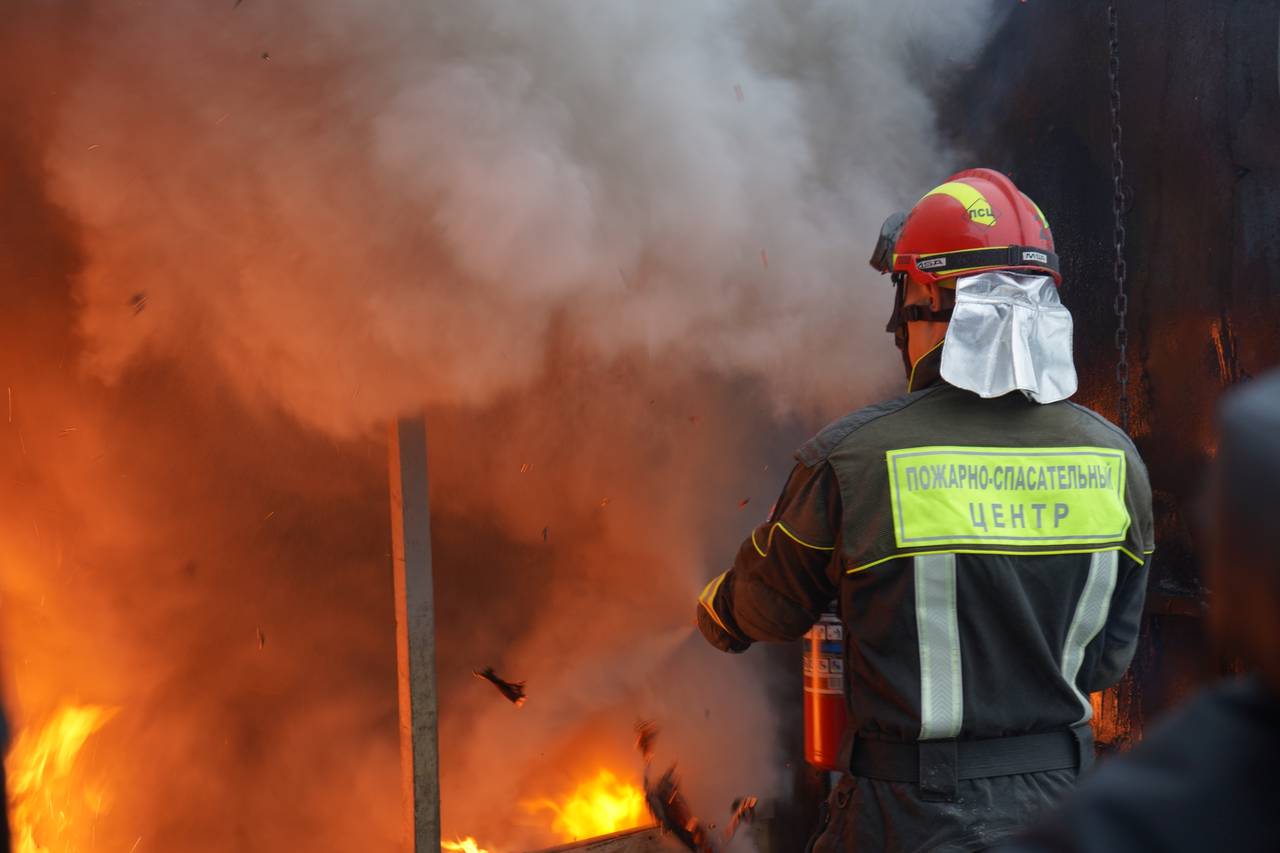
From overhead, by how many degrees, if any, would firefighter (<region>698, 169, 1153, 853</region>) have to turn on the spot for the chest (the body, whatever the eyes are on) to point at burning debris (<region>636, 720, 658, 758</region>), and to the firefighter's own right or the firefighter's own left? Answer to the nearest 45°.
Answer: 0° — they already face it

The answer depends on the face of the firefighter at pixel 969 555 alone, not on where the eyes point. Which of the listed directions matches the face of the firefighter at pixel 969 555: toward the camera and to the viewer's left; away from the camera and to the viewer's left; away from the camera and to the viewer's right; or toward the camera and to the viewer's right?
away from the camera and to the viewer's left

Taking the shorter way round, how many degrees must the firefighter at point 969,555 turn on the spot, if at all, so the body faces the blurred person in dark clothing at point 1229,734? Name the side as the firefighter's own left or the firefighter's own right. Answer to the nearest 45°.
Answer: approximately 135° to the firefighter's own left

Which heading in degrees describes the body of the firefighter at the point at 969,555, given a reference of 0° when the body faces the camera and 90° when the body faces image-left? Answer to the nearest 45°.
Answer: approximately 135°

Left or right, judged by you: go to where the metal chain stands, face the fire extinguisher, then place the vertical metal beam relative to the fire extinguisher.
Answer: right
